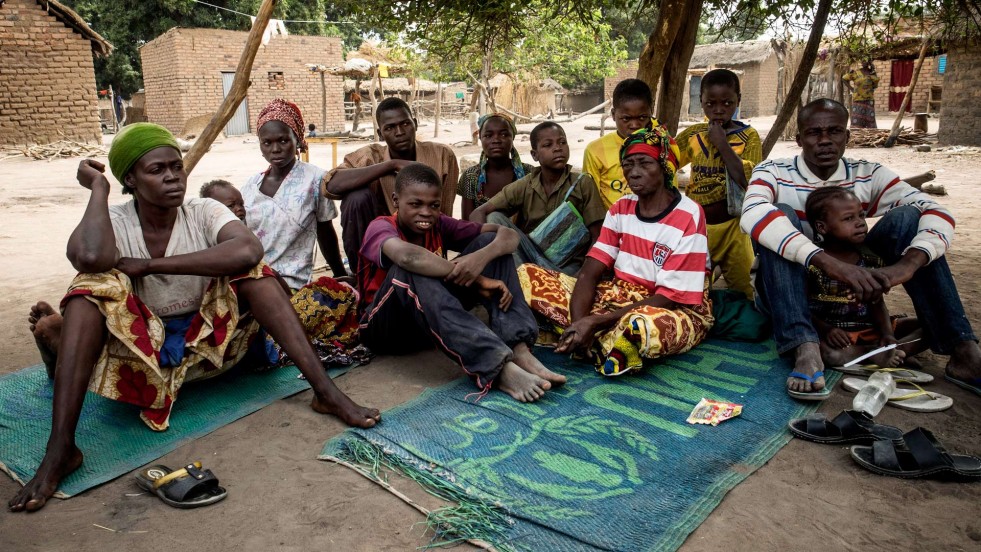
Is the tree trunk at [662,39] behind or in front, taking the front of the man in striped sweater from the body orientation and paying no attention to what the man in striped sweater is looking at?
behind

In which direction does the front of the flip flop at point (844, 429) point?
to the viewer's left

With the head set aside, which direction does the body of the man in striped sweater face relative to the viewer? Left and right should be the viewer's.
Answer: facing the viewer

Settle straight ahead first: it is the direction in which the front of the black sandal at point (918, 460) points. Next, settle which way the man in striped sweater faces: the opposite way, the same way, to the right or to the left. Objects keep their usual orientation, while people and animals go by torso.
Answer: to the left

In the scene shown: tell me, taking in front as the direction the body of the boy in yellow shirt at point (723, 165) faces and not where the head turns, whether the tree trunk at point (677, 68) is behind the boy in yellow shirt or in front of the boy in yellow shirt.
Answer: behind

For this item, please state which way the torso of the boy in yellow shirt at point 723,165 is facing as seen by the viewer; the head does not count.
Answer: toward the camera

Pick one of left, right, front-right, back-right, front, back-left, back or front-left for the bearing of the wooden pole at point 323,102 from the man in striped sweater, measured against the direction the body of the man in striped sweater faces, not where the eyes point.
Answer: back-right

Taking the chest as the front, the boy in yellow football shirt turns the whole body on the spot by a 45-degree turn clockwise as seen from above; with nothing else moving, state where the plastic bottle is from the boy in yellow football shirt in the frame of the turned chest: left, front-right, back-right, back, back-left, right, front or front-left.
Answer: left

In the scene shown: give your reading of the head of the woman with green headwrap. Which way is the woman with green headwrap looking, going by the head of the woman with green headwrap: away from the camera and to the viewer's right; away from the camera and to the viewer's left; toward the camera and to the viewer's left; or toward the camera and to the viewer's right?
toward the camera and to the viewer's right

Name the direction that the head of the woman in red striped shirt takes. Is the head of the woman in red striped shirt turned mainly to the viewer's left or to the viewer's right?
to the viewer's left

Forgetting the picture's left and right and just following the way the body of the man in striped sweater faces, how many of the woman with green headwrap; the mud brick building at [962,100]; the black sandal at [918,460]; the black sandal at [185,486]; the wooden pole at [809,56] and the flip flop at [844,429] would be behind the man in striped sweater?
2

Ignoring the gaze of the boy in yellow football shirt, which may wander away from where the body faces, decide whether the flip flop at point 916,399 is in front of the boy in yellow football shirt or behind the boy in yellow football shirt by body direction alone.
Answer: in front

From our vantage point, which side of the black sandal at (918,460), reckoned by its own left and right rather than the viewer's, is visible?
left

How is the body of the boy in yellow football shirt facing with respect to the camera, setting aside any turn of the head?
toward the camera

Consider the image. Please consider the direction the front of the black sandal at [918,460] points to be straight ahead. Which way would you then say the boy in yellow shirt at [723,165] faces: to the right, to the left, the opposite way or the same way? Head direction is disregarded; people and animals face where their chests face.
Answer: to the left

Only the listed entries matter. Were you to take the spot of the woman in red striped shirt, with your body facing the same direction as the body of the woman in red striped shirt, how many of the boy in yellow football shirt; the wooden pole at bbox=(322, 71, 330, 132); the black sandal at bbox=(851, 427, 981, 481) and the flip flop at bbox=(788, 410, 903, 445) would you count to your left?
2
